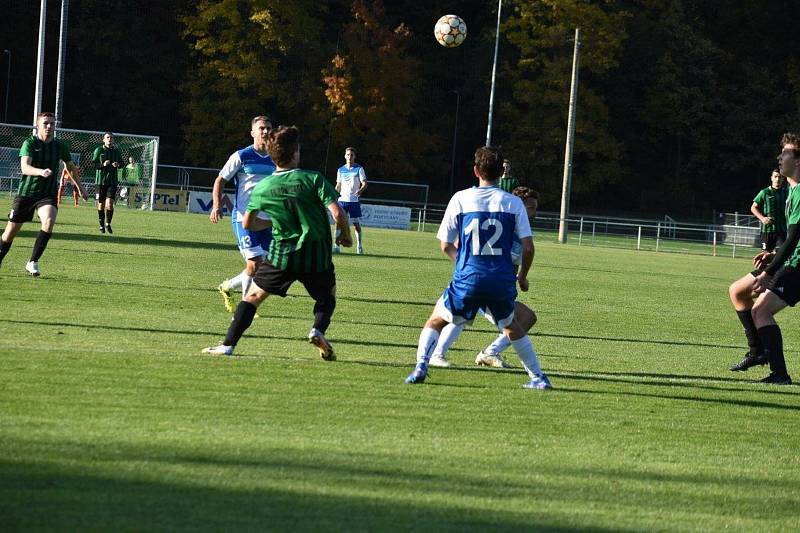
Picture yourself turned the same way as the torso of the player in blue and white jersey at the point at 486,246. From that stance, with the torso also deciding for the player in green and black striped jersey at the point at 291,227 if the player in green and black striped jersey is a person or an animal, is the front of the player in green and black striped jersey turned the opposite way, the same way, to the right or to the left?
the same way

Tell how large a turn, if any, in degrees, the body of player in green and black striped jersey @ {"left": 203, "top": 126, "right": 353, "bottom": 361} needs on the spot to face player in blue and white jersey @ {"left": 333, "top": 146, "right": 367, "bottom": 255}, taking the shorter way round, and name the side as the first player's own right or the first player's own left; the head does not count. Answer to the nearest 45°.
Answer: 0° — they already face them

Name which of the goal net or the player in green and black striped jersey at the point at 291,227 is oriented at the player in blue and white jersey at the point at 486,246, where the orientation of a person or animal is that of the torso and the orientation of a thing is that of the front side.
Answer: the goal net

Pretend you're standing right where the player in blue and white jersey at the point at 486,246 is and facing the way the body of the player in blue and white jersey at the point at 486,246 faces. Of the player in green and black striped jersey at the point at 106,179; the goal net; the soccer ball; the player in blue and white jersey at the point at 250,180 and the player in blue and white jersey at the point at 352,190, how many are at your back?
0

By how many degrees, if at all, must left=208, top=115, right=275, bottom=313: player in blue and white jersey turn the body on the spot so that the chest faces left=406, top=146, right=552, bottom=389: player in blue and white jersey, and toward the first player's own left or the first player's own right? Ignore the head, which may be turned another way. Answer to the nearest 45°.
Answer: approximately 45° to the first player's own right

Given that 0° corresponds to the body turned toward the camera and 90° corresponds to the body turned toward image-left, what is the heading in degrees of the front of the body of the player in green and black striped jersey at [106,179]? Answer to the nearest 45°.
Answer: approximately 0°

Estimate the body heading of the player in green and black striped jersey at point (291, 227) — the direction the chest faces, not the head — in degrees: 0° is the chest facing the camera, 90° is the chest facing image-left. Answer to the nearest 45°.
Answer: approximately 180°

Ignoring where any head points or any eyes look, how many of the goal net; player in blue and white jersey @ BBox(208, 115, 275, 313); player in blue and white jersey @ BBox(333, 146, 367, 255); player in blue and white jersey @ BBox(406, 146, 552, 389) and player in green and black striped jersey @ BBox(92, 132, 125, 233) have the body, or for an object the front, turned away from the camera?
1

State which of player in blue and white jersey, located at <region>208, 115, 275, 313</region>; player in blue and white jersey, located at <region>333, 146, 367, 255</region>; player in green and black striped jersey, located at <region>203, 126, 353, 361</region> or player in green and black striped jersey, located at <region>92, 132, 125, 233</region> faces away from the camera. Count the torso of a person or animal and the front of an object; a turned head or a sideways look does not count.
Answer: player in green and black striped jersey, located at <region>203, 126, 353, 361</region>

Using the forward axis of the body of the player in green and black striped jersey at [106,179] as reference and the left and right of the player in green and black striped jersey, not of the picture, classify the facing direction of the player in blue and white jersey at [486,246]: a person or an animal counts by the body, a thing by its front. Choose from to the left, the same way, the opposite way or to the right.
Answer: the opposite way

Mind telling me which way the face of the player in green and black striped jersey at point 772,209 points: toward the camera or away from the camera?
toward the camera

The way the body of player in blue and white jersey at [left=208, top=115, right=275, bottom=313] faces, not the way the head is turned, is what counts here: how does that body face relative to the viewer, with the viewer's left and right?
facing the viewer and to the right of the viewer

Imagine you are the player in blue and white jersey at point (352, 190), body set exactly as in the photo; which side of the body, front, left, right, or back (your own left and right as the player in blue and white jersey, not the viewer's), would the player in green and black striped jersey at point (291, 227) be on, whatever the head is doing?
front

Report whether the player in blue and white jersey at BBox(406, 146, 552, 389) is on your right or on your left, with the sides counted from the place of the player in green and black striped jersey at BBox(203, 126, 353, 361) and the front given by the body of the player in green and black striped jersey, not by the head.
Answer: on your right

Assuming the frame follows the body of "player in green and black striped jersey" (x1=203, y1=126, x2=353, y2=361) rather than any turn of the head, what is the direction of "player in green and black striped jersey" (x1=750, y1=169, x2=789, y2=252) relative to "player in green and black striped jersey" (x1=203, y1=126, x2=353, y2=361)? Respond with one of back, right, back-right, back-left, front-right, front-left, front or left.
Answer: front-right

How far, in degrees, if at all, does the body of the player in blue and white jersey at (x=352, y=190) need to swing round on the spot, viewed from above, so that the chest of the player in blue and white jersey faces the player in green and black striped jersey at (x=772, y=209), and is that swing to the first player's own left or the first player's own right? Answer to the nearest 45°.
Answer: approximately 45° to the first player's own left
